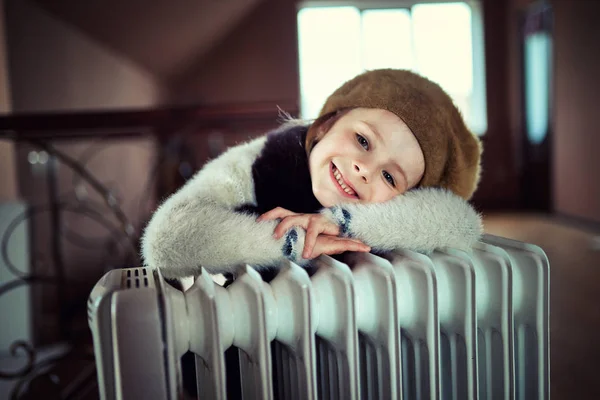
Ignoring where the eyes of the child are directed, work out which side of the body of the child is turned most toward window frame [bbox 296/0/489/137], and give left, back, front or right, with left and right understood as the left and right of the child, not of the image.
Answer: back

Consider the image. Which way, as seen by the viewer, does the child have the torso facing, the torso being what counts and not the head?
toward the camera

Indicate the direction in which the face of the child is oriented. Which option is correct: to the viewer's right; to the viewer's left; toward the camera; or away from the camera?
toward the camera
